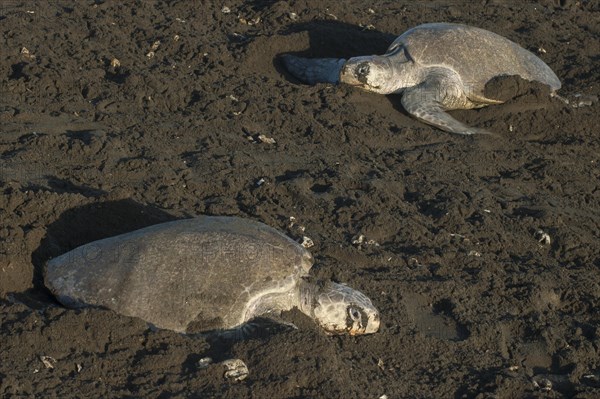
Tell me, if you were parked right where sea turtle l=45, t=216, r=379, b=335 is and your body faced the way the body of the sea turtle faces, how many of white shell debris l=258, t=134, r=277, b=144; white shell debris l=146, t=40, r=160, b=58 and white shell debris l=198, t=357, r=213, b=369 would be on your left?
2

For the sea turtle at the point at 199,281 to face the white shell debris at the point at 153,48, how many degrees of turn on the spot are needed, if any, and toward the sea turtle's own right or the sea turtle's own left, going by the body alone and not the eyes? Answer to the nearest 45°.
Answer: approximately 90° to the sea turtle's own left

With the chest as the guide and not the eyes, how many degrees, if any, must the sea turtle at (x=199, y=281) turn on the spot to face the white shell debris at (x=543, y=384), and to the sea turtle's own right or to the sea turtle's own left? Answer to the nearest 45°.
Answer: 0° — it already faces it

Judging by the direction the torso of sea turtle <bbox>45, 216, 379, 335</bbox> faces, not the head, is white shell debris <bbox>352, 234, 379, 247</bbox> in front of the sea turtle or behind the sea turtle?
in front

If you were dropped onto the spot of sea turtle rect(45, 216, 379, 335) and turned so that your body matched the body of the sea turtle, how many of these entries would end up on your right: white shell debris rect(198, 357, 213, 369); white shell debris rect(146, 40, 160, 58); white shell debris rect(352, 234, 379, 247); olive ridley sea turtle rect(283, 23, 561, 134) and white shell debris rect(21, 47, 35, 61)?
1

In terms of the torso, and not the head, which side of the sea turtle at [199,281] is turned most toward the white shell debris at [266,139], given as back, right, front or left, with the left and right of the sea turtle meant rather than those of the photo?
left

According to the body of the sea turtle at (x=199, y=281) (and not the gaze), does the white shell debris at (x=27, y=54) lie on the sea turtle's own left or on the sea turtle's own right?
on the sea turtle's own left

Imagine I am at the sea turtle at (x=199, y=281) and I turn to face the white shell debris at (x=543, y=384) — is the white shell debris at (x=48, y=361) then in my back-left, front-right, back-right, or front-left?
back-right

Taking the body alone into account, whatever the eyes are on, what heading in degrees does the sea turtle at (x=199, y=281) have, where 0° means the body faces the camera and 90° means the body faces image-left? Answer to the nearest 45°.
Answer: approximately 270°

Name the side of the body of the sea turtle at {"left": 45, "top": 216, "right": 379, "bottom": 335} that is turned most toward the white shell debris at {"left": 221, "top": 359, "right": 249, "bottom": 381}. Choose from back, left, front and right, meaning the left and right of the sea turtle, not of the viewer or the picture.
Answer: right
